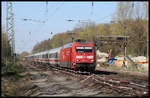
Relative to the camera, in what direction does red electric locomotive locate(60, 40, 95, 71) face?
facing the viewer and to the right of the viewer
